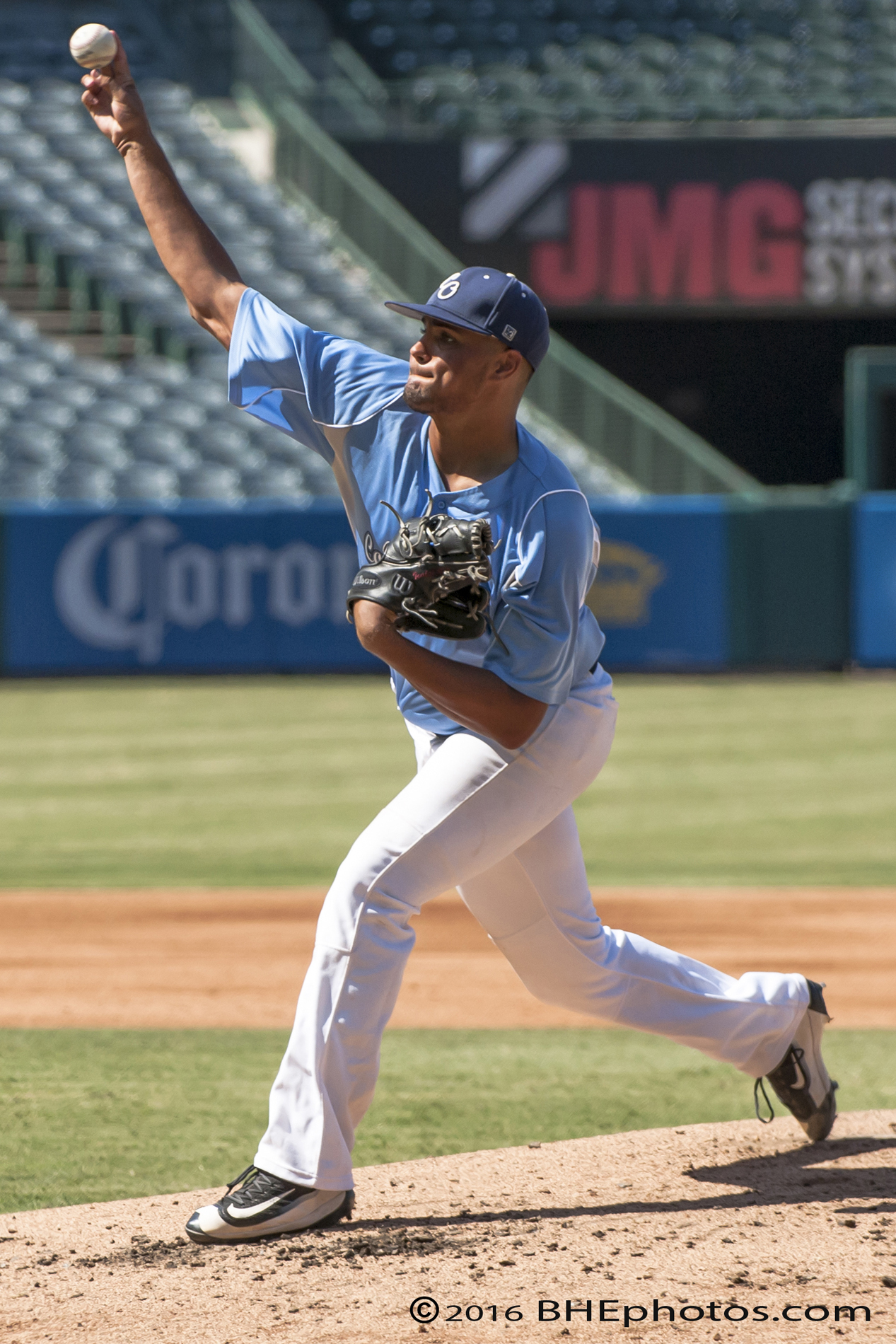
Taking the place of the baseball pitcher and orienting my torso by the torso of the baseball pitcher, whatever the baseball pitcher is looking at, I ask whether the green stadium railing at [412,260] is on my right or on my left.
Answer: on my right

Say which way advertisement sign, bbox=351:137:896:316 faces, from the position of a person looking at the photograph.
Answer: facing the viewer

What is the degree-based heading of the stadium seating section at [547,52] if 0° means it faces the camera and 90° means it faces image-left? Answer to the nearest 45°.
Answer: approximately 0°

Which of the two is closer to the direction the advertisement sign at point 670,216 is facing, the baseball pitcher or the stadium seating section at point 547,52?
the baseball pitcher

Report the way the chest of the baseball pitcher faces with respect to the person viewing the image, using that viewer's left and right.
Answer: facing the viewer and to the left of the viewer

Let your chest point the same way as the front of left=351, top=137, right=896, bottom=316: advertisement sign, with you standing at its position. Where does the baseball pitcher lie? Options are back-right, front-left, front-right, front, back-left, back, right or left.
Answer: front

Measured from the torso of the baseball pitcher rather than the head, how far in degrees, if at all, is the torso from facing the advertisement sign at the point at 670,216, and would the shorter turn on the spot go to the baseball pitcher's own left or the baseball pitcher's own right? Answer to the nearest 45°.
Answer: approximately 135° to the baseball pitcher's own right

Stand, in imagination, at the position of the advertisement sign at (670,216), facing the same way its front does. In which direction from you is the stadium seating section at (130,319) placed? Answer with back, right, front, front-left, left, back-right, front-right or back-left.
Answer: right

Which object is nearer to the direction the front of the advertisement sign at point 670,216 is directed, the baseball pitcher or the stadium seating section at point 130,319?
the baseball pitcher
